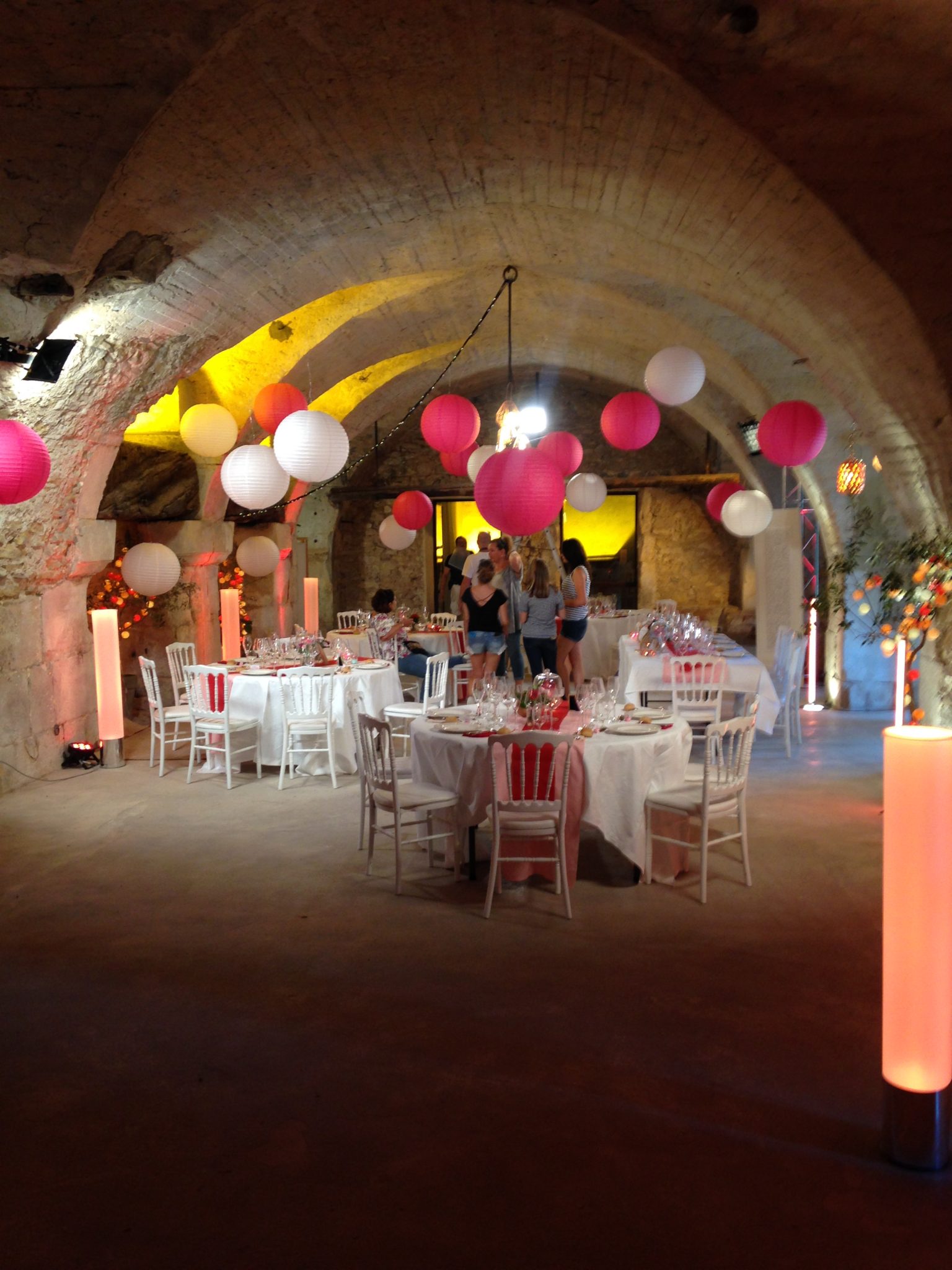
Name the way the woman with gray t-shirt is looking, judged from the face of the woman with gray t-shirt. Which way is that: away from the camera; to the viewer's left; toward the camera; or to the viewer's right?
away from the camera

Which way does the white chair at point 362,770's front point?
to the viewer's right

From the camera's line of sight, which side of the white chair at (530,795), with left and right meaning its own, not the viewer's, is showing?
back

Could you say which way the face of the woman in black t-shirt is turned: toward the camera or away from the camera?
away from the camera

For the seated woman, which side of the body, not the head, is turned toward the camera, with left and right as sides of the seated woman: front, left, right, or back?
right

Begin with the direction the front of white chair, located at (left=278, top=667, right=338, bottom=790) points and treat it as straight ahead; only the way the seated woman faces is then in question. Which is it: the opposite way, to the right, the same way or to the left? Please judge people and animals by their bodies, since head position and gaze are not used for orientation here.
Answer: to the right

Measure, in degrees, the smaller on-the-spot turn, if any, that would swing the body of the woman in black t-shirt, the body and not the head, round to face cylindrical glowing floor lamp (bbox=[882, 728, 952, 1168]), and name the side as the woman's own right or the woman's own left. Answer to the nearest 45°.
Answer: approximately 180°

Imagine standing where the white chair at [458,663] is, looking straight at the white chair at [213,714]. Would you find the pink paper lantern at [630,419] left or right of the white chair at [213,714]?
left

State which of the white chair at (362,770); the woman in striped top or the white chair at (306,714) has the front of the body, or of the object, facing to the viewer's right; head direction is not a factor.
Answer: the white chair at (362,770)

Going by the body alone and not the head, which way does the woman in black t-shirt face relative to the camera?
away from the camera

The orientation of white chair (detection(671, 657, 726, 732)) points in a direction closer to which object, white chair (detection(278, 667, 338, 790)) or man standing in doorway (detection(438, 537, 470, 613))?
the man standing in doorway

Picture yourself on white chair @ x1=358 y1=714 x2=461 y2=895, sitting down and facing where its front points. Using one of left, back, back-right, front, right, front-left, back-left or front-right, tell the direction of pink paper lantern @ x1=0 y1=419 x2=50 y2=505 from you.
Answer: back-left
